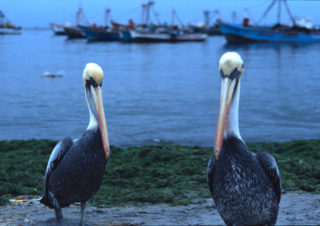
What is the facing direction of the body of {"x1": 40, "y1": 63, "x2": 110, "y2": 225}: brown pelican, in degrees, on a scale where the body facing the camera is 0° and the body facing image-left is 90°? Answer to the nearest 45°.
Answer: approximately 315°
